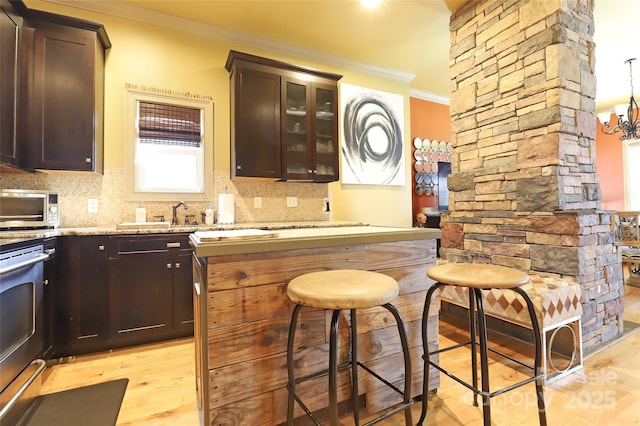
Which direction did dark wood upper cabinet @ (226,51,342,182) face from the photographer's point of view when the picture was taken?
facing the viewer and to the right of the viewer

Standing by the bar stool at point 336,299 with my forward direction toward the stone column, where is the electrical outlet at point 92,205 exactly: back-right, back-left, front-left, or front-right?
back-left

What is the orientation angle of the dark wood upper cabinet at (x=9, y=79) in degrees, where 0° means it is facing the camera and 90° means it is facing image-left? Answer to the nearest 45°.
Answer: approximately 270°

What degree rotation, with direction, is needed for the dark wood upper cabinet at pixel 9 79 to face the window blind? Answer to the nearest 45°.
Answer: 0° — it already faces it

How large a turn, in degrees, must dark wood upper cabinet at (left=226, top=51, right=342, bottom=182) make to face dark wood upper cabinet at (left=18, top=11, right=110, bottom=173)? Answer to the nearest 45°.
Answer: approximately 135° to its right

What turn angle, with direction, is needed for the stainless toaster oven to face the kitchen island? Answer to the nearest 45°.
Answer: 0° — it already faces it

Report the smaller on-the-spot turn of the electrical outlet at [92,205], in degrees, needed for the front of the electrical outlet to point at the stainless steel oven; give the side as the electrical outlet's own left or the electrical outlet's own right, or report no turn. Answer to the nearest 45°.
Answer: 0° — it already faces it

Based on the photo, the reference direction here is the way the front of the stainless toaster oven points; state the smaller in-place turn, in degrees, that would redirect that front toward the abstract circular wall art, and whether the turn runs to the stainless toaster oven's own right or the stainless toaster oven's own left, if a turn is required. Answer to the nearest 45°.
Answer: approximately 90° to the stainless toaster oven's own left

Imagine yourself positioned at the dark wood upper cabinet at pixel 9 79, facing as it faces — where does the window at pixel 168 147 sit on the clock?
The window is roughly at 12 o'clock from the dark wood upper cabinet.

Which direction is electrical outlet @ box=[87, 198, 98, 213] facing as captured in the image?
toward the camera

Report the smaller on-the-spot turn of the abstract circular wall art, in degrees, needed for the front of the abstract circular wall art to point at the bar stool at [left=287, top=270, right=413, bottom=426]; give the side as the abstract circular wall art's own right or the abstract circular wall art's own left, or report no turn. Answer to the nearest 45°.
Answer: approximately 45° to the abstract circular wall art's own right

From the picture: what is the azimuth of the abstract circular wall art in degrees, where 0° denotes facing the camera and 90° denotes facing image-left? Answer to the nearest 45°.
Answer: approximately 315°
